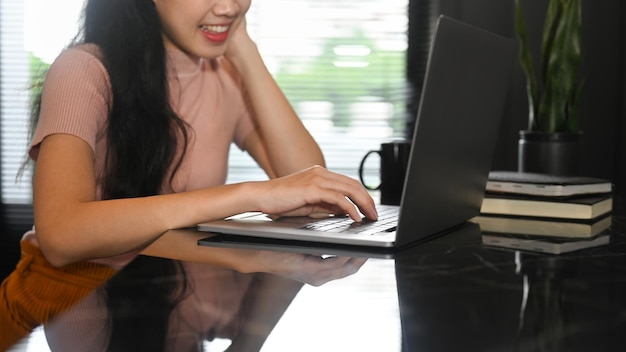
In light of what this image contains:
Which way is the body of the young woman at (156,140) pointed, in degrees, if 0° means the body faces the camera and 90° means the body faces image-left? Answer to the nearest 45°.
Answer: approximately 315°

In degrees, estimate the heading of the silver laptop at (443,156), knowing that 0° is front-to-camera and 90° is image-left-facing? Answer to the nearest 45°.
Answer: approximately 135°

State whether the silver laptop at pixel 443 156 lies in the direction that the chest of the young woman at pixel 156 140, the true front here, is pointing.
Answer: yes

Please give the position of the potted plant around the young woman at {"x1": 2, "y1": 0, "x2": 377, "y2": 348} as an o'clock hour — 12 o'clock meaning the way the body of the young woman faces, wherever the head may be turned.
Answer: The potted plant is roughly at 10 o'clock from the young woman.

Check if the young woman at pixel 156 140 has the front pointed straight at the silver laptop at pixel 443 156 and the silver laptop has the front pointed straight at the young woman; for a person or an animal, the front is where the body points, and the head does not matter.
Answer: yes

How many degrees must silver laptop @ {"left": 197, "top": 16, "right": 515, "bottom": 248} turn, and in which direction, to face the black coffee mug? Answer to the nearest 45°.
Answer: approximately 45° to its right

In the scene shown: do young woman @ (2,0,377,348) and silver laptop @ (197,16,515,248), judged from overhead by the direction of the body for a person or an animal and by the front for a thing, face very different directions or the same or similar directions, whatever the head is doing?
very different directions

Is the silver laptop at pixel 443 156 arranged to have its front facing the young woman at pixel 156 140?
yes

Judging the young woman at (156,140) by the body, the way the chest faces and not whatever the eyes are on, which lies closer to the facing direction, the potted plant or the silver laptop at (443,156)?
the silver laptop
